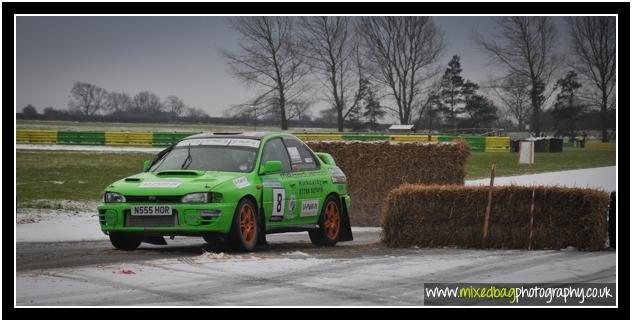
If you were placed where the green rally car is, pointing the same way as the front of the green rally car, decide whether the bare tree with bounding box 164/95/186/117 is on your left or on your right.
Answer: on your right

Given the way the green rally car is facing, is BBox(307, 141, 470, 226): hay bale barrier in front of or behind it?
behind

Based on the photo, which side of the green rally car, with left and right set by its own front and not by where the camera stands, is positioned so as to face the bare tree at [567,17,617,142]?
back

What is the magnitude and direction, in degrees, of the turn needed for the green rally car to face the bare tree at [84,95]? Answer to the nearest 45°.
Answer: approximately 135° to its right

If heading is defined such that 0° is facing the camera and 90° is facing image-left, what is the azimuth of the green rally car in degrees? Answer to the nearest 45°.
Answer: approximately 45°

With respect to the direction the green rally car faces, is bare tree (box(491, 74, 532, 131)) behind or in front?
behind

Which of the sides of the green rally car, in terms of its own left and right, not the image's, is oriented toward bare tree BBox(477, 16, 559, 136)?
back
